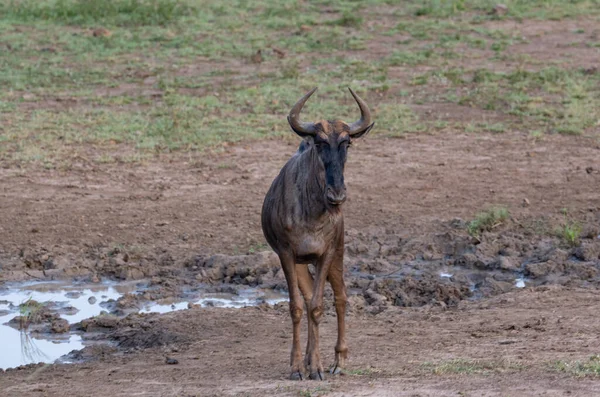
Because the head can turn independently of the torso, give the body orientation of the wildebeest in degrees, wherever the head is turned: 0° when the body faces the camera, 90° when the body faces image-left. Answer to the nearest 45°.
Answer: approximately 0°

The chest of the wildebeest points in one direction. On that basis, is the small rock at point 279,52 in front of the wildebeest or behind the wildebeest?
behind

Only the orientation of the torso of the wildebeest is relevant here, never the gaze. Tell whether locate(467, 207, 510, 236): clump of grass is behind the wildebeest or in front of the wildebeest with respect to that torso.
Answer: behind

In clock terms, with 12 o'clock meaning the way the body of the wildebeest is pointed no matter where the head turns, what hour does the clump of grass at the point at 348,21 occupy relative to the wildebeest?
The clump of grass is roughly at 6 o'clock from the wildebeest.

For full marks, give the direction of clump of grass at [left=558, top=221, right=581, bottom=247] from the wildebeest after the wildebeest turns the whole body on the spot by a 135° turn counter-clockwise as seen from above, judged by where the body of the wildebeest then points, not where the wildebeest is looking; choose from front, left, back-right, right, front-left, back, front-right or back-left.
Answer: front

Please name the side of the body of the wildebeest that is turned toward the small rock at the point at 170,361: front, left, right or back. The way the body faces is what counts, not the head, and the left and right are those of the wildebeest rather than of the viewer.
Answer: right

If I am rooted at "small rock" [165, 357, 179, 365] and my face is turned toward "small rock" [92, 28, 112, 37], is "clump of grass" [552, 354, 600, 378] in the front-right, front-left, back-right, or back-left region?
back-right

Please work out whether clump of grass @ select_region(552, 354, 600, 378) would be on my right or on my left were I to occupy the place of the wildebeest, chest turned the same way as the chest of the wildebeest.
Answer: on my left

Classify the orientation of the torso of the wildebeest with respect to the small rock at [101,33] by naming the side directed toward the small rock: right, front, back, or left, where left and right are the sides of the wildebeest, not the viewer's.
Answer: back
